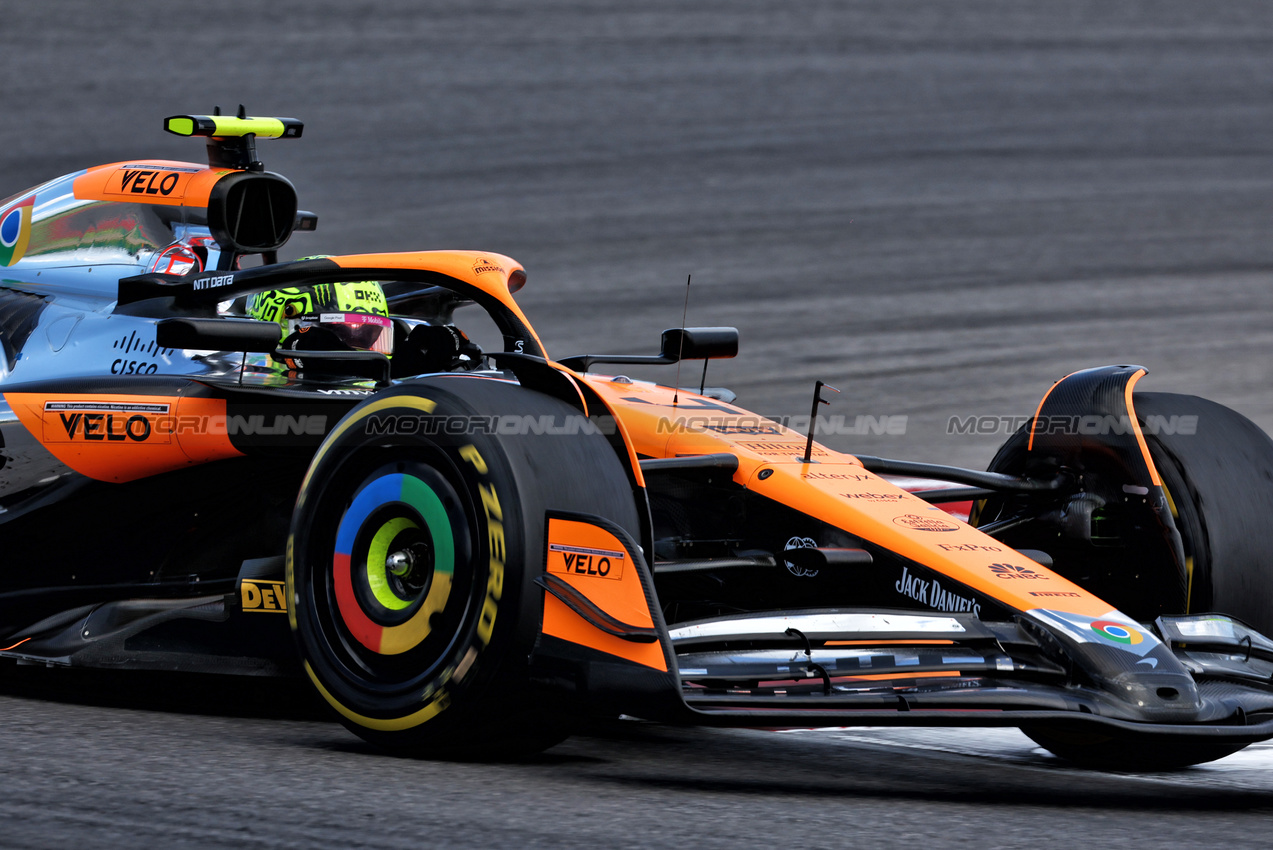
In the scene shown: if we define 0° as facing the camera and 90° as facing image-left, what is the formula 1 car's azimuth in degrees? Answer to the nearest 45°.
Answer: approximately 315°
